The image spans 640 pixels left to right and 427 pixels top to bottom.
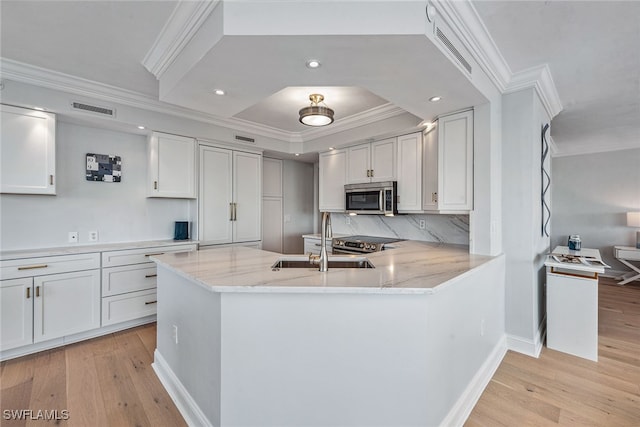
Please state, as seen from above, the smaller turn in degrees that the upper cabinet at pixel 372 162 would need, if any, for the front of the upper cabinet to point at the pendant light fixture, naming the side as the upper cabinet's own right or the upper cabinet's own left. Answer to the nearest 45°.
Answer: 0° — it already faces it

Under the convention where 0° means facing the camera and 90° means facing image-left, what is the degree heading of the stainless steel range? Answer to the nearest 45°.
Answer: approximately 45°

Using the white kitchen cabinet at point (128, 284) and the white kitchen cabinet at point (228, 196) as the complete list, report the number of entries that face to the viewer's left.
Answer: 0

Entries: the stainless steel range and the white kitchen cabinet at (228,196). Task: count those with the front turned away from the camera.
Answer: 0

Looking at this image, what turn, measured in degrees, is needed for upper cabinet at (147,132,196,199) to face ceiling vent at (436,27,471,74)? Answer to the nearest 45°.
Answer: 0° — it already faces it

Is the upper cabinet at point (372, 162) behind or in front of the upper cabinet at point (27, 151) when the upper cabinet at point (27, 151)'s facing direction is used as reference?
in front

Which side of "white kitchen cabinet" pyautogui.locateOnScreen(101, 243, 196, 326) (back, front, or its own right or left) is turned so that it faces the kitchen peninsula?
front

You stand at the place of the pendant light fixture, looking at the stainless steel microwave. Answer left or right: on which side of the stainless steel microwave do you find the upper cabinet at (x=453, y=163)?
right

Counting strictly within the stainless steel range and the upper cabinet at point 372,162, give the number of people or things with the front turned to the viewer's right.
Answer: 0

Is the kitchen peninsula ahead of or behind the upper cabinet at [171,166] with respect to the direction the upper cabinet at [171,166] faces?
ahead

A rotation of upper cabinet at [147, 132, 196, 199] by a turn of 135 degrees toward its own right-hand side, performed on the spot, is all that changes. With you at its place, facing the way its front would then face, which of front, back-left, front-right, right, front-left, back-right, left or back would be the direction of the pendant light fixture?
back-left

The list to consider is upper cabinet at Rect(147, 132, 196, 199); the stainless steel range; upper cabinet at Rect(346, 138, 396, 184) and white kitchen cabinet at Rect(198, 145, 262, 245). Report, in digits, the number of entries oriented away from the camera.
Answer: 0

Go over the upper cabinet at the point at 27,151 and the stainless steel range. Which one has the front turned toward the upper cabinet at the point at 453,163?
the upper cabinet at the point at 27,151

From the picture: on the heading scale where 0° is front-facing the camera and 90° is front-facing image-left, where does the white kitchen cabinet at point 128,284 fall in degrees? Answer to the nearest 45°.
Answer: approximately 315°
